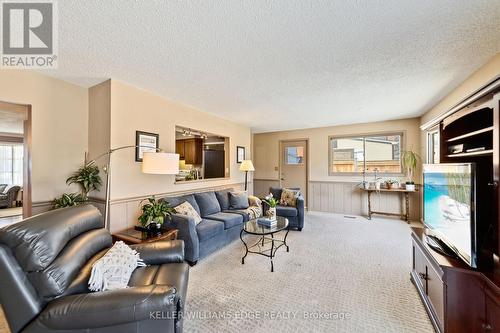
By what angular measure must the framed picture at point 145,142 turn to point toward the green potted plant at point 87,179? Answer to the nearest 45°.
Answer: approximately 135° to its right

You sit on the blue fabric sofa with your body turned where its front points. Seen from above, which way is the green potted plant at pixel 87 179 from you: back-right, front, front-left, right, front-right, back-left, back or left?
back-right

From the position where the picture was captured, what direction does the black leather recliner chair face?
facing to the right of the viewer

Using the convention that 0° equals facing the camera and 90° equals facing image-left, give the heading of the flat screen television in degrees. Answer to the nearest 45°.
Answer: approximately 45°

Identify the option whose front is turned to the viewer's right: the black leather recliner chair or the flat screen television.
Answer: the black leather recliner chair

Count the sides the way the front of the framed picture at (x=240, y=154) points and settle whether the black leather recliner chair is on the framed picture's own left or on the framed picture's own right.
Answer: on the framed picture's own right

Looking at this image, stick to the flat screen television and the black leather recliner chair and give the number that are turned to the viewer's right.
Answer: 1

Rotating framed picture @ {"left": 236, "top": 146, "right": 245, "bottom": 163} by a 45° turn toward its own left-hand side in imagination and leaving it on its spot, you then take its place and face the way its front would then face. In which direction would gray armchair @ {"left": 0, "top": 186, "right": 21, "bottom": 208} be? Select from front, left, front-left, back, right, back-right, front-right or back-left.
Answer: back

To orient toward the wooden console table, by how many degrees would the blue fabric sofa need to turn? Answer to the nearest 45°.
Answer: approximately 45° to its left
